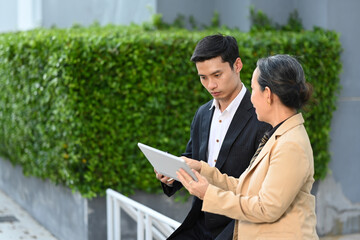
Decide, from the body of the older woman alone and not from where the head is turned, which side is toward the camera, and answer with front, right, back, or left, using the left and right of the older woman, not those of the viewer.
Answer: left

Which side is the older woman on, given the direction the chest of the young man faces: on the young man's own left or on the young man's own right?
on the young man's own left

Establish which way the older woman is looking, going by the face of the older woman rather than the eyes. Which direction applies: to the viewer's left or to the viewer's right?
to the viewer's left

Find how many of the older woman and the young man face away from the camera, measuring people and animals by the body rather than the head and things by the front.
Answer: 0

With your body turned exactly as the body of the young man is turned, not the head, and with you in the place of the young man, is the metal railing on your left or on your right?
on your right

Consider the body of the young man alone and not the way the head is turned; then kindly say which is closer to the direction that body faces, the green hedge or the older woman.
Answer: the older woman

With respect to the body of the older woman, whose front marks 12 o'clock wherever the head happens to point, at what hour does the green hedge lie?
The green hedge is roughly at 2 o'clock from the older woman.
